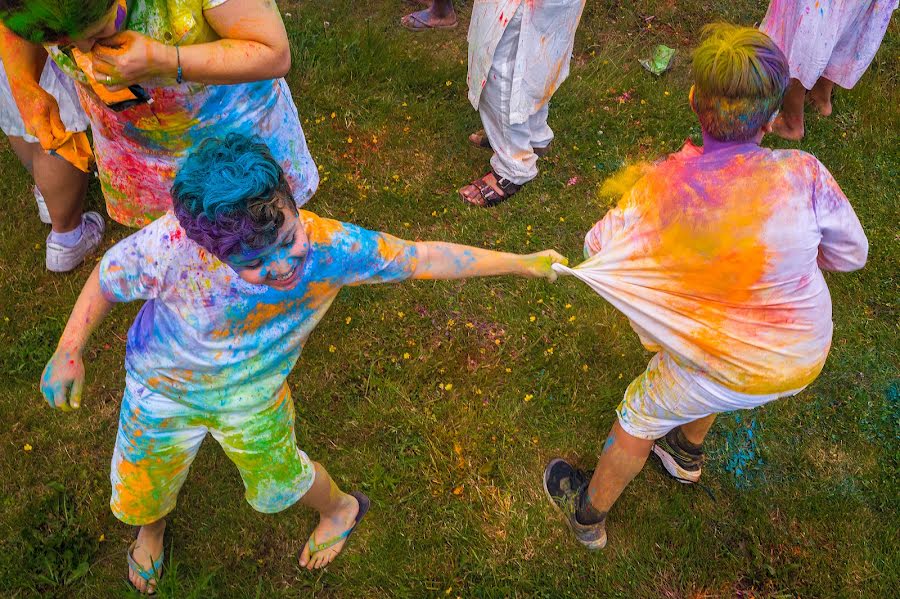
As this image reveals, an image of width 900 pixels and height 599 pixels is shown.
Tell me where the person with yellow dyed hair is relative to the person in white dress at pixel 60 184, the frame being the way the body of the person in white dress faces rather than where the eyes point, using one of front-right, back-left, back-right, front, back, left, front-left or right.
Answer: right

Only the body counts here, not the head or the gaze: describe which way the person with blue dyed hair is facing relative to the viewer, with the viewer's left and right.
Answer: facing the viewer

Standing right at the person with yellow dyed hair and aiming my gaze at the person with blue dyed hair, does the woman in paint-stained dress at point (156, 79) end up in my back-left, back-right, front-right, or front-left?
front-right

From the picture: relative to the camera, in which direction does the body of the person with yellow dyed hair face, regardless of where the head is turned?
away from the camera

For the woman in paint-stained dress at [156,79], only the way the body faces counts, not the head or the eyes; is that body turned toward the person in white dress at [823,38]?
no

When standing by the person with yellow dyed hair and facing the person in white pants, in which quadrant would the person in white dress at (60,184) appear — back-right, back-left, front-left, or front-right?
front-left

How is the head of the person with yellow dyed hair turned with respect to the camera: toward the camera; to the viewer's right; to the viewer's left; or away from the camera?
away from the camera

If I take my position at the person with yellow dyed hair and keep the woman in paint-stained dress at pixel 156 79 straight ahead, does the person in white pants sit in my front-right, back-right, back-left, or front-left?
front-right

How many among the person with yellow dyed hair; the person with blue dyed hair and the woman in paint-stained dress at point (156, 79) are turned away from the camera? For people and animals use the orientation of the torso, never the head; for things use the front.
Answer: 1

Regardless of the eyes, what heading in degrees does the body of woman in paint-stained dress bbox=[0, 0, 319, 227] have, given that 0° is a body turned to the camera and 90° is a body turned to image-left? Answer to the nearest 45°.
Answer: approximately 45°

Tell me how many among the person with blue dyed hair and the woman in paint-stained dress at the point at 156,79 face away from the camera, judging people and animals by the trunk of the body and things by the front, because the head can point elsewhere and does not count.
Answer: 0

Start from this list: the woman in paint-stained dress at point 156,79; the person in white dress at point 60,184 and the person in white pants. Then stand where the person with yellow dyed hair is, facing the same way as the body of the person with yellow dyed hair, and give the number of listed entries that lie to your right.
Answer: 0

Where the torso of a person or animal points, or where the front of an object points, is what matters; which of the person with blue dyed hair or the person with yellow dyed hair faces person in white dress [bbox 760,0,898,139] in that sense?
the person with yellow dyed hair

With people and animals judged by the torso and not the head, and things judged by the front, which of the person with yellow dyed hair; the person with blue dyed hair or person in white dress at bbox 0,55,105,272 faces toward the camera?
the person with blue dyed hair

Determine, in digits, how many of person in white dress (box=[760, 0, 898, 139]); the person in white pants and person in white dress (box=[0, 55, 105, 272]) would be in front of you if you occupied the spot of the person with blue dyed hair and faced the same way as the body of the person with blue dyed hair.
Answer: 0

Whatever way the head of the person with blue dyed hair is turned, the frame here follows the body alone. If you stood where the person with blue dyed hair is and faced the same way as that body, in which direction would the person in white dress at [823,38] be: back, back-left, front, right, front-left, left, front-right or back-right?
back-left

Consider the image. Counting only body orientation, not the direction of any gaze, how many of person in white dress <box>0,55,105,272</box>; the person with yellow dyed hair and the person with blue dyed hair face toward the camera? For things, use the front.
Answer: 1
